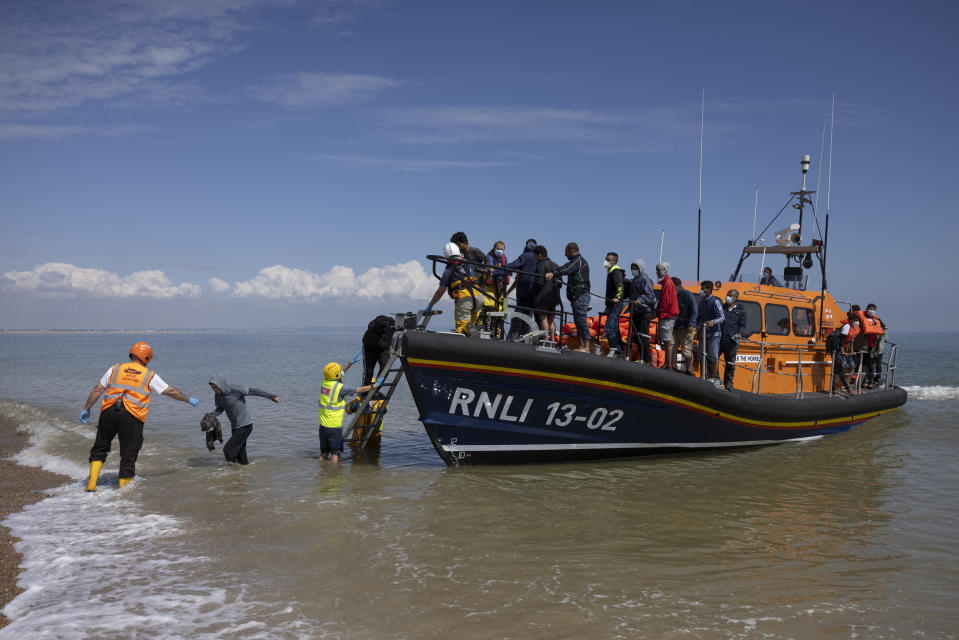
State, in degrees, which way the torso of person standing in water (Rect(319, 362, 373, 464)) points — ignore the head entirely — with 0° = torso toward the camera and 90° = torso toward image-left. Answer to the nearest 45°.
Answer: approximately 225°

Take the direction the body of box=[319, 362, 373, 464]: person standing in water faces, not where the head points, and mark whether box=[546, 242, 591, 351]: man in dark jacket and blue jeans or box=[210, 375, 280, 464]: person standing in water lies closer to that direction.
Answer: the man in dark jacket and blue jeans

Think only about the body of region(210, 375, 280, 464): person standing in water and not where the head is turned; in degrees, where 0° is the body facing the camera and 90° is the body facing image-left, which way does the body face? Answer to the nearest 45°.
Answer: approximately 45°

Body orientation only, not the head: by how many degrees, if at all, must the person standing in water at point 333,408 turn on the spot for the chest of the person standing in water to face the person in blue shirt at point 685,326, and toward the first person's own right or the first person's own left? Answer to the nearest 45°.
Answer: approximately 45° to the first person's own right

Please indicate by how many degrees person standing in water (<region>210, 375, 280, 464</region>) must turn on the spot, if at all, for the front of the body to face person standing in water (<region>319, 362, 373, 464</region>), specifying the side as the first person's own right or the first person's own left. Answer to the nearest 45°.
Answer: approximately 135° to the first person's own left

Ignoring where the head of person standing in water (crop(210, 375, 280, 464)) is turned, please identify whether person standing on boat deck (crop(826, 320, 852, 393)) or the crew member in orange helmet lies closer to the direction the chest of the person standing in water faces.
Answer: the crew member in orange helmet

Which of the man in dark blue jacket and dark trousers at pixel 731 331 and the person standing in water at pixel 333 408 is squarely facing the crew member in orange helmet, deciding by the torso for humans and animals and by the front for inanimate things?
the man in dark blue jacket and dark trousers

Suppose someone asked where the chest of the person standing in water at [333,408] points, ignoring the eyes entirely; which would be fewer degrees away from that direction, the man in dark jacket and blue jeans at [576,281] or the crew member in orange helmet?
the man in dark jacket and blue jeans
